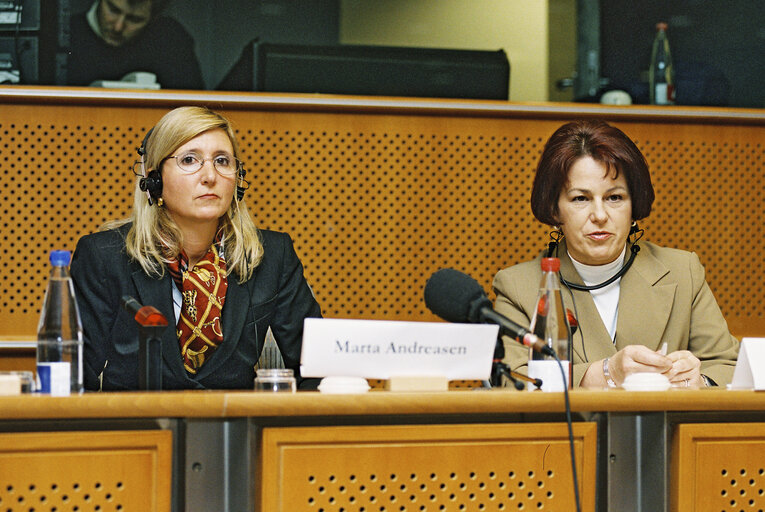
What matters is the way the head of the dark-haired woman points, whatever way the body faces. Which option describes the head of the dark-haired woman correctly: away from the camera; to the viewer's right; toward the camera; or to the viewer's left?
toward the camera

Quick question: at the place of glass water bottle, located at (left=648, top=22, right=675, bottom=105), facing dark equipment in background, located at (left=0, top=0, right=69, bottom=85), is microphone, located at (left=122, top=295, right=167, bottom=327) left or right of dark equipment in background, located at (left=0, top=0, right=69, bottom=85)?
left

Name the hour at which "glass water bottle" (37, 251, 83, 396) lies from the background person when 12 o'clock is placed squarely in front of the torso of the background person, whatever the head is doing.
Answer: The glass water bottle is roughly at 12 o'clock from the background person.

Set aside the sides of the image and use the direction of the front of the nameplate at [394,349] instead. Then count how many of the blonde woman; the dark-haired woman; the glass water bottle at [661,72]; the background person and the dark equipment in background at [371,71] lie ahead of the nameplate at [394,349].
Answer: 0

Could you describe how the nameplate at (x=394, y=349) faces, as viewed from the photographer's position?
facing the viewer

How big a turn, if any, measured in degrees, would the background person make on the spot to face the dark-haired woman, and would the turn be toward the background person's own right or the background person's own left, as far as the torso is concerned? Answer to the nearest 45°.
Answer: approximately 45° to the background person's own left

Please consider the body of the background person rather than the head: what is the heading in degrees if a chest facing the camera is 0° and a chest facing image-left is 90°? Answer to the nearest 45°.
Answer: approximately 0°

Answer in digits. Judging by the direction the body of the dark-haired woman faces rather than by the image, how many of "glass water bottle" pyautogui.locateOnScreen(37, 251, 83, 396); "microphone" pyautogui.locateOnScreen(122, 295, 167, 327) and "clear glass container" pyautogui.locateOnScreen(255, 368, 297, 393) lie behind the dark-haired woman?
0

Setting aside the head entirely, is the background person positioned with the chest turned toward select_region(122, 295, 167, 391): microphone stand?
yes

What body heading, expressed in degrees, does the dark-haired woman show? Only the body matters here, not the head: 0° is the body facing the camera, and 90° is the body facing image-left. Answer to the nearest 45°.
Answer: approximately 0°

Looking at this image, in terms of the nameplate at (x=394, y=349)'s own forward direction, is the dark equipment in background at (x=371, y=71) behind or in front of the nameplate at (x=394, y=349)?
behind

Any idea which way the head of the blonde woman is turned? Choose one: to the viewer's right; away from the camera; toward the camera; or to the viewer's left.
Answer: toward the camera
